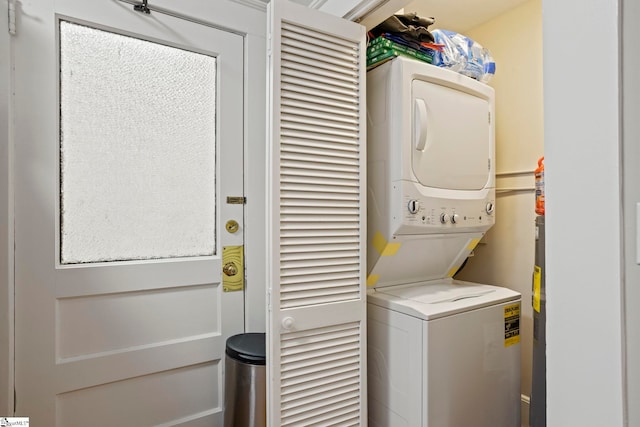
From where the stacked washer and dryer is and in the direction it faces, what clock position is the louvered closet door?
The louvered closet door is roughly at 3 o'clock from the stacked washer and dryer.

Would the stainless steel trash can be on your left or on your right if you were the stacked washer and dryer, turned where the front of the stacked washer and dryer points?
on your right

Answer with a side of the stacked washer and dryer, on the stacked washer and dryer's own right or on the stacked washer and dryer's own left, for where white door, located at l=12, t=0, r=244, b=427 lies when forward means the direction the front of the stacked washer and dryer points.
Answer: on the stacked washer and dryer's own right

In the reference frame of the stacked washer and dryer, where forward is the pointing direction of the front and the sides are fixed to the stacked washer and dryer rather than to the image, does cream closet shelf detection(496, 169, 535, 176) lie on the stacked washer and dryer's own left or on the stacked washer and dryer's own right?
on the stacked washer and dryer's own left

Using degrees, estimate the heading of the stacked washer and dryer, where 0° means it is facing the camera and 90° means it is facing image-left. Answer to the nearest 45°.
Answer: approximately 315°

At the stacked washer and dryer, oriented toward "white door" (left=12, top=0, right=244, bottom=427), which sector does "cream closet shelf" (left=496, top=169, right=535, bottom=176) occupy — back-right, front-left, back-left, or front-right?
back-right
